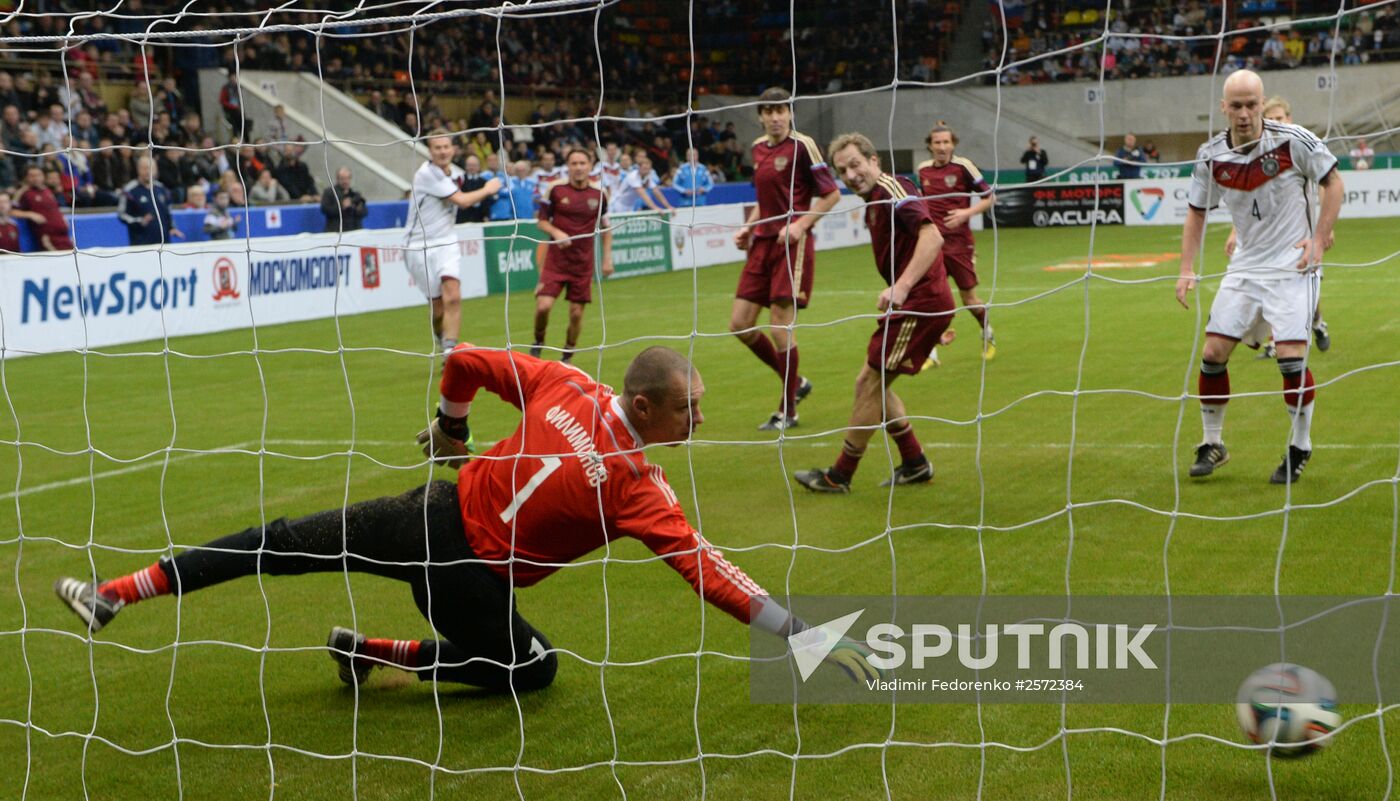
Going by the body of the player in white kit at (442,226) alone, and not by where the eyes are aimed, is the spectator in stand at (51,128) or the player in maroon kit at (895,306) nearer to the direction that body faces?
the player in maroon kit

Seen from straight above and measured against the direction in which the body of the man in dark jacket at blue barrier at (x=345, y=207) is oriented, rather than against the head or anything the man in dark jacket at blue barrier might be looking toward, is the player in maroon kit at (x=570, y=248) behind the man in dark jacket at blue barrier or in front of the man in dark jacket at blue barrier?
in front

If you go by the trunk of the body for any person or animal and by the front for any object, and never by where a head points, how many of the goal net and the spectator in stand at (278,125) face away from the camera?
1

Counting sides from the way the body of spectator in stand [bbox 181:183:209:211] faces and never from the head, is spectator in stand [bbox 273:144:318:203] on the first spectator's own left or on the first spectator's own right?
on the first spectator's own left

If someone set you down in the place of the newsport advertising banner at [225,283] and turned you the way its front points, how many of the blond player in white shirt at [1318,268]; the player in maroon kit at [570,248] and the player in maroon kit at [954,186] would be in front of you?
3

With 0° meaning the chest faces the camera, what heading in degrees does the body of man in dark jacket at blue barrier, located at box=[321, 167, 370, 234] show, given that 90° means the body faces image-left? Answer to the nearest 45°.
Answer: approximately 315°

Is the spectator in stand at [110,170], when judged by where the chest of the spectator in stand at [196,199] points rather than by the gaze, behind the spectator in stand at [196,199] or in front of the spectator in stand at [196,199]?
behind
